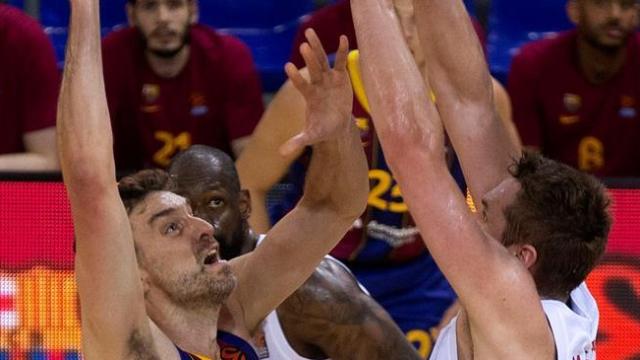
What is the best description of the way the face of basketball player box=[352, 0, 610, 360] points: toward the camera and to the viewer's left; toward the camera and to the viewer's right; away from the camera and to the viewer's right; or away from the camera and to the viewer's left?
away from the camera and to the viewer's left

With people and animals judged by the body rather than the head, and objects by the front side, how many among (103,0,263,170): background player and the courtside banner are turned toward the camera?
2

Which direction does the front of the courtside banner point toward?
toward the camera

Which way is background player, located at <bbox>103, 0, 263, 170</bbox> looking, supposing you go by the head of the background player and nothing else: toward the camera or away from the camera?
toward the camera

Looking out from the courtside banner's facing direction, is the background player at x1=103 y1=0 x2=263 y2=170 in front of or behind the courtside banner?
behind

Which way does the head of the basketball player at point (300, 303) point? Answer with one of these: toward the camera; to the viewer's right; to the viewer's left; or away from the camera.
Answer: toward the camera

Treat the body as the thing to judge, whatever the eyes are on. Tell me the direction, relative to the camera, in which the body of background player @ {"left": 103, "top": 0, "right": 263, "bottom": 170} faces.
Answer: toward the camera

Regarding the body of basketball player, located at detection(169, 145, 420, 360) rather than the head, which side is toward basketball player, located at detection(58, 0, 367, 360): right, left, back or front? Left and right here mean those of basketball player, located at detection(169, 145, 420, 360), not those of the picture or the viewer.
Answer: front

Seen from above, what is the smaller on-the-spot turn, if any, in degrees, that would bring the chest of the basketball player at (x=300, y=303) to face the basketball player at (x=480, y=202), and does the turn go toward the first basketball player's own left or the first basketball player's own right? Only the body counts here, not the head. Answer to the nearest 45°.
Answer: approximately 90° to the first basketball player's own left

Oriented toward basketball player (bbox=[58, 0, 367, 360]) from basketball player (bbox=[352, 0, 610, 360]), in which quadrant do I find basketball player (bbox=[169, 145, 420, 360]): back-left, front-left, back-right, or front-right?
front-right

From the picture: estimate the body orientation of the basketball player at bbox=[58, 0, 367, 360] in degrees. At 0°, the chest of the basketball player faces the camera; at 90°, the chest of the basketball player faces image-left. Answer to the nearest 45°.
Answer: approximately 315°
